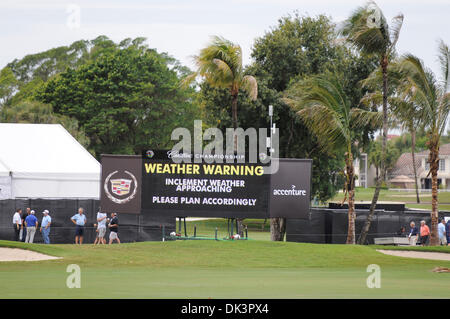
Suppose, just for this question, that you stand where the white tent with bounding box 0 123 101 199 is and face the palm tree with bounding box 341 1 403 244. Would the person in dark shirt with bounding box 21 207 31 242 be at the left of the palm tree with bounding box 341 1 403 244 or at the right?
right

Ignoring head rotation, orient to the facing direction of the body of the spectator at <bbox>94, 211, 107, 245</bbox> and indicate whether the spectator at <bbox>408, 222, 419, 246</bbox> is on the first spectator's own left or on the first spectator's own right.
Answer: on the first spectator's own left

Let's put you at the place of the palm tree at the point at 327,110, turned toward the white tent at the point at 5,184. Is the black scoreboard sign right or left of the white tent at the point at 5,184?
left

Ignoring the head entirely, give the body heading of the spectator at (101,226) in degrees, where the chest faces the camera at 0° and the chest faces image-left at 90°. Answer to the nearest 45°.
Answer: approximately 315°

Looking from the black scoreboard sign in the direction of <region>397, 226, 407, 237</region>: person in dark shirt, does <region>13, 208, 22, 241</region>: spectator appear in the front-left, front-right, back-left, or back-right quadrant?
back-left
